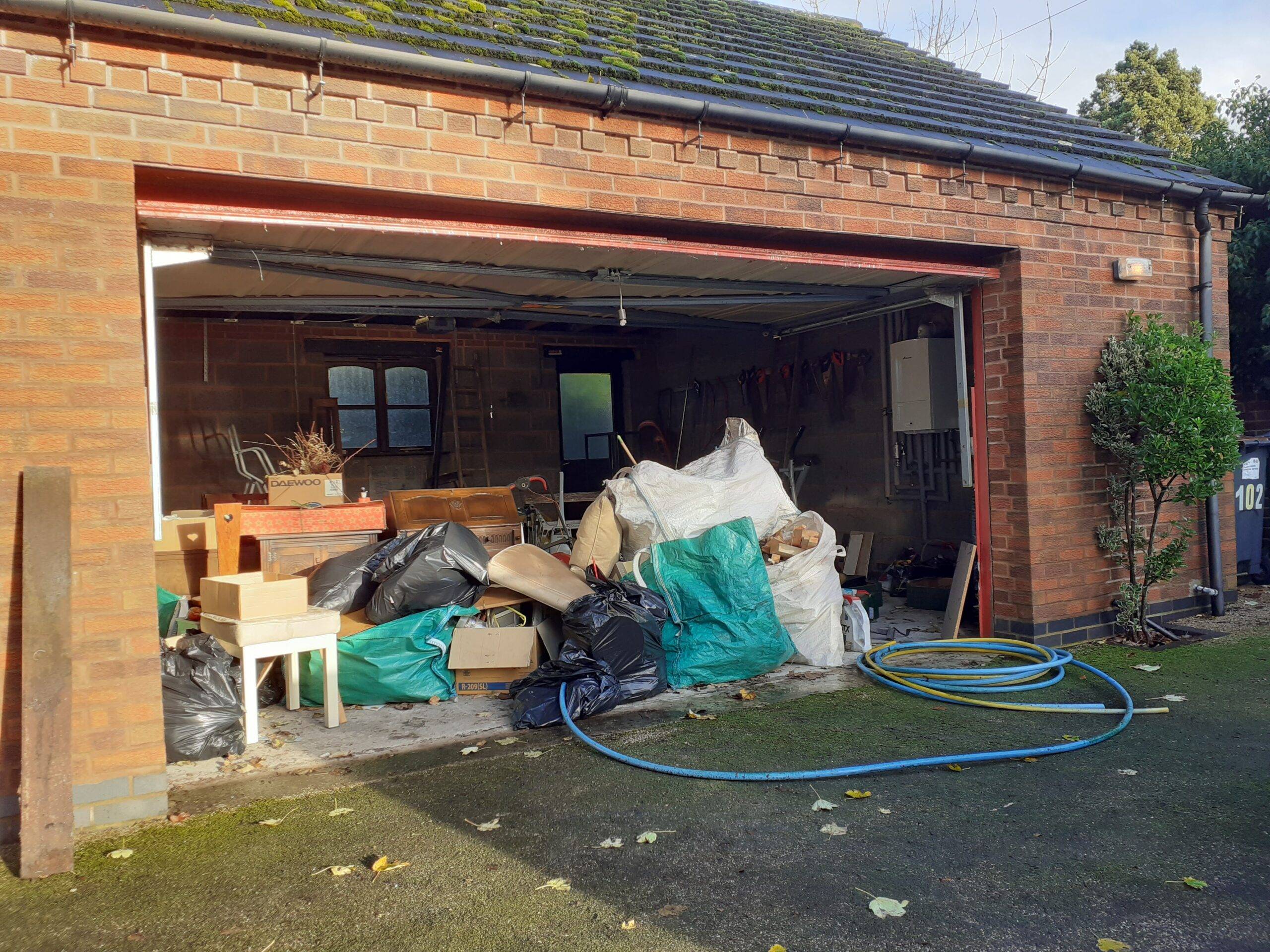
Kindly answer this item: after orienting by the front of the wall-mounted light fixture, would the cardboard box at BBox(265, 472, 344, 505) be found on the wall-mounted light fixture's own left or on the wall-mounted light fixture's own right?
on the wall-mounted light fixture's own right

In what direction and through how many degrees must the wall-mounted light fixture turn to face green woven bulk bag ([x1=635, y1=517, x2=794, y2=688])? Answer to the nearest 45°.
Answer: approximately 90° to its right

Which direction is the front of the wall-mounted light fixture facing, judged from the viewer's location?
facing the viewer and to the right of the viewer

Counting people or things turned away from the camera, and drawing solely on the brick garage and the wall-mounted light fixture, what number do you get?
0

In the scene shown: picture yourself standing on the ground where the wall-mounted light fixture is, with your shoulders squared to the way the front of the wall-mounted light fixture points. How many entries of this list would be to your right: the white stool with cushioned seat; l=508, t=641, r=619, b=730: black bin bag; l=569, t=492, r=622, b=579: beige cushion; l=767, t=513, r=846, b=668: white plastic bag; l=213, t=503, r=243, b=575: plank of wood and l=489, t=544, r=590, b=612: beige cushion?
6

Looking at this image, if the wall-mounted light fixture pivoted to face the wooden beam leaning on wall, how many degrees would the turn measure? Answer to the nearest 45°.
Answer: approximately 90° to its right

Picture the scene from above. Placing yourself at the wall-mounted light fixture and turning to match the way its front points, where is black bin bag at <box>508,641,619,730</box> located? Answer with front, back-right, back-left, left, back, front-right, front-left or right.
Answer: right

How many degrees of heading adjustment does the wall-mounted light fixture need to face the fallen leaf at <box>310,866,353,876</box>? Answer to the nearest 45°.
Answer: approximately 90° to its right
